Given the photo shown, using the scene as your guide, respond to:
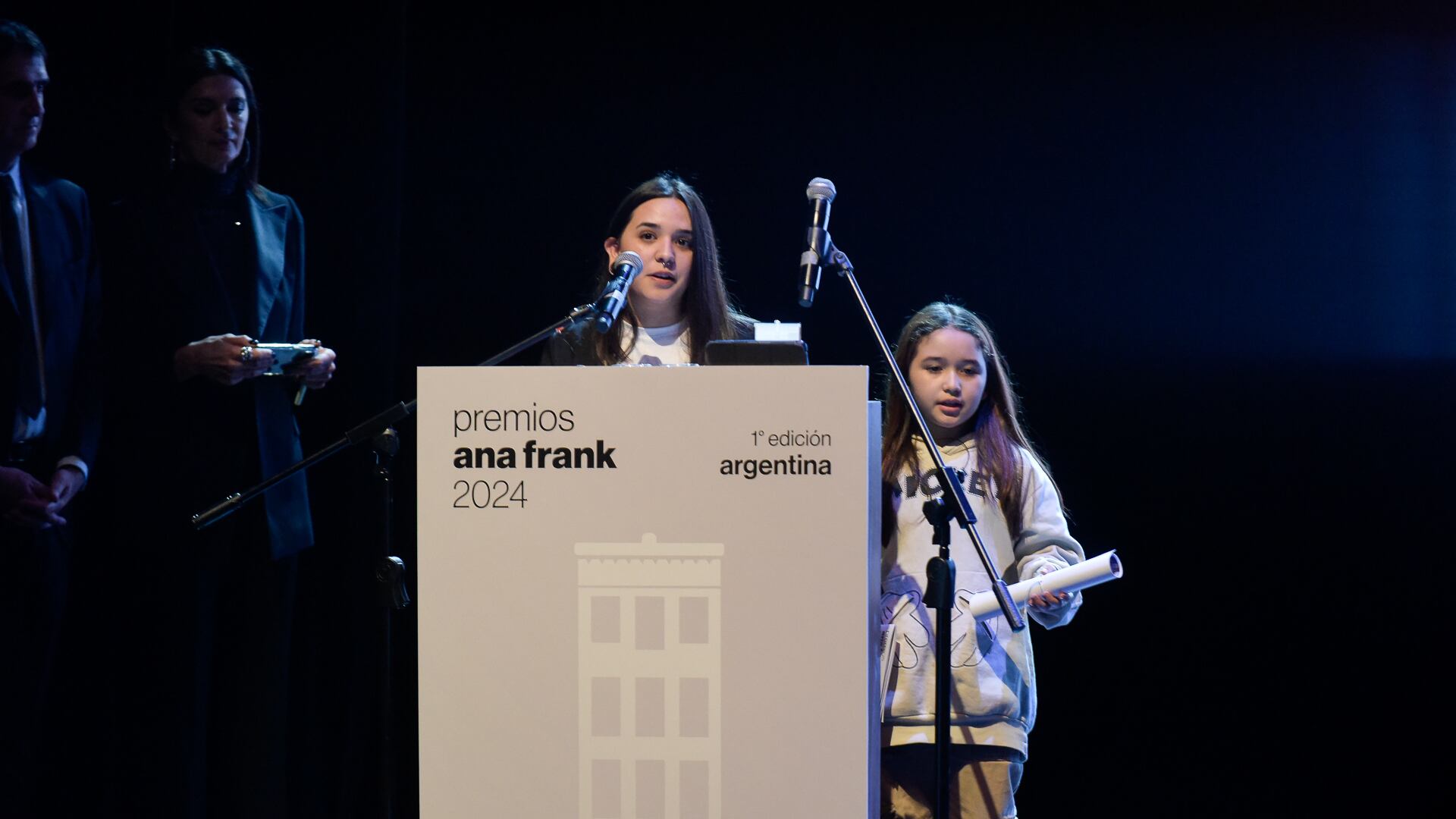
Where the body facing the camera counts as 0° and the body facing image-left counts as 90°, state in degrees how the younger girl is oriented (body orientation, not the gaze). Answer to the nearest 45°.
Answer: approximately 0°

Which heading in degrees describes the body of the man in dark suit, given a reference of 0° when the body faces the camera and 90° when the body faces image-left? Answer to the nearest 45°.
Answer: approximately 315°

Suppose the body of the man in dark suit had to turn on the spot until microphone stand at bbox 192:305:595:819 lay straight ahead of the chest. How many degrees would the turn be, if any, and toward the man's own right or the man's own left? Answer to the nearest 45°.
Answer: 0° — they already face it

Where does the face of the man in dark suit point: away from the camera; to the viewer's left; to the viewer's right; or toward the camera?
to the viewer's right

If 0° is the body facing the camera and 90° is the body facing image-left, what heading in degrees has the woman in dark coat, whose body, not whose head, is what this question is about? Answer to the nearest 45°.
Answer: approximately 315°

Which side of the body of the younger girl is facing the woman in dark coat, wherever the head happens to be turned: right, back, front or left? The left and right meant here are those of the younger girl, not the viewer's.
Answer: right

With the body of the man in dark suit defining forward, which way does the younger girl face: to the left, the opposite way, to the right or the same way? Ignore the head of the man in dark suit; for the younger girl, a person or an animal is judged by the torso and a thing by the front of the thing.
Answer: to the right
